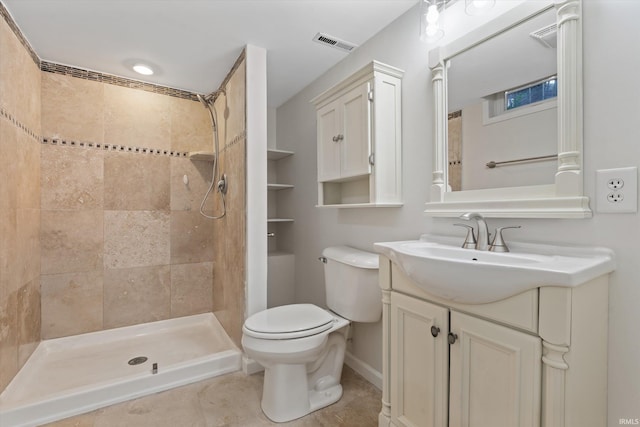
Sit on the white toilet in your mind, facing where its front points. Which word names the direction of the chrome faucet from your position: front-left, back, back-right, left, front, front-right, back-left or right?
left

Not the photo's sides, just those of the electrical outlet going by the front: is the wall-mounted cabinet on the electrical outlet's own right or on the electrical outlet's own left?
on the electrical outlet's own right

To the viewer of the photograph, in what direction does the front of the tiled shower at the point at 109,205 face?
facing the viewer

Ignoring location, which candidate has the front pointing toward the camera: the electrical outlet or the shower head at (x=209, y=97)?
the electrical outlet

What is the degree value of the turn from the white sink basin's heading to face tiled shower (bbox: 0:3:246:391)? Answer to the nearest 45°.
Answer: approximately 45° to its right

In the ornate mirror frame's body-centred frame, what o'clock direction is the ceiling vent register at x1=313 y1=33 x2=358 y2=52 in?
The ceiling vent register is roughly at 2 o'clock from the ornate mirror frame.

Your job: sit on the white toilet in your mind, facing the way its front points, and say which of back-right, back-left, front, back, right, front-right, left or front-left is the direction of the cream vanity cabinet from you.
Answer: left

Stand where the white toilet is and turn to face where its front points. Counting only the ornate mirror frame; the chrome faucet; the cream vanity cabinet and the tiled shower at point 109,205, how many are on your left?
3

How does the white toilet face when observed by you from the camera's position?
facing the viewer and to the left of the viewer
